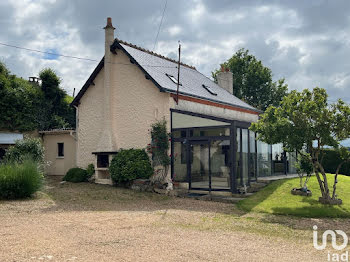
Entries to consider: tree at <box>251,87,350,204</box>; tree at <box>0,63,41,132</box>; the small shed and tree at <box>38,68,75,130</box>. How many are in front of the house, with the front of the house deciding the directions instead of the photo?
1

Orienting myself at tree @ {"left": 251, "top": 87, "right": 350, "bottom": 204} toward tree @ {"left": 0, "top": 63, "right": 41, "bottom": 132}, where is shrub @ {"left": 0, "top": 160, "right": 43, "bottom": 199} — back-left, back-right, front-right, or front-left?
front-left

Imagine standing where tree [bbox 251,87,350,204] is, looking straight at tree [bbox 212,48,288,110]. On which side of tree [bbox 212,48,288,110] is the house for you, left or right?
left

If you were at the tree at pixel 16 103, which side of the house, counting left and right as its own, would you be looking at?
back

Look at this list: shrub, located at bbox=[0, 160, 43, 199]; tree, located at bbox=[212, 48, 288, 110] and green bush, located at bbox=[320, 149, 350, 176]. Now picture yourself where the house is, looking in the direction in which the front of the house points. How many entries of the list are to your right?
1

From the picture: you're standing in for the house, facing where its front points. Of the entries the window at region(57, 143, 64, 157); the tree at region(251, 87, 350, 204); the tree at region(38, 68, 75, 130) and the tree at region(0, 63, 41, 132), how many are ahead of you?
1

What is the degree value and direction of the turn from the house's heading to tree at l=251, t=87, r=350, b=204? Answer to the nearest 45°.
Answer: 0° — it already faces it

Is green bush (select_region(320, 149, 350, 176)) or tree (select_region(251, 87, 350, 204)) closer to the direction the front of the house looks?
the tree

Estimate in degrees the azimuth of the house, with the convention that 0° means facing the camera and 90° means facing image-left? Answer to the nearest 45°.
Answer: approximately 315°

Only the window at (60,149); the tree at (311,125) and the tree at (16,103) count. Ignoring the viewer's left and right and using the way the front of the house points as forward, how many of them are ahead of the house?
1
